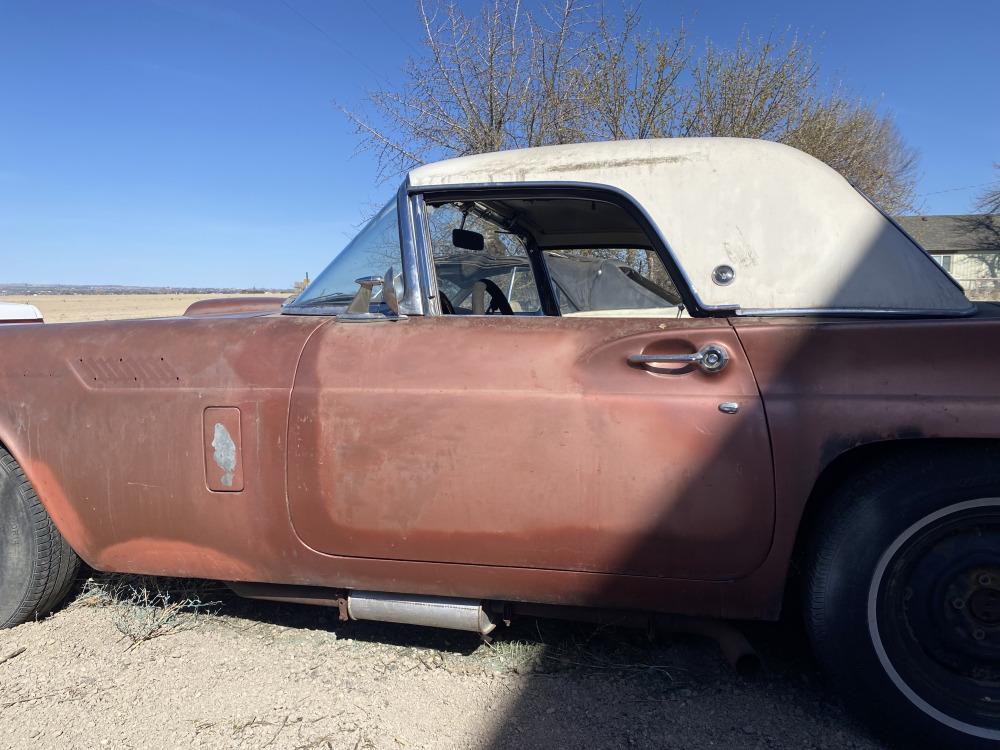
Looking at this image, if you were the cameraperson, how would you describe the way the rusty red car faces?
facing to the left of the viewer
